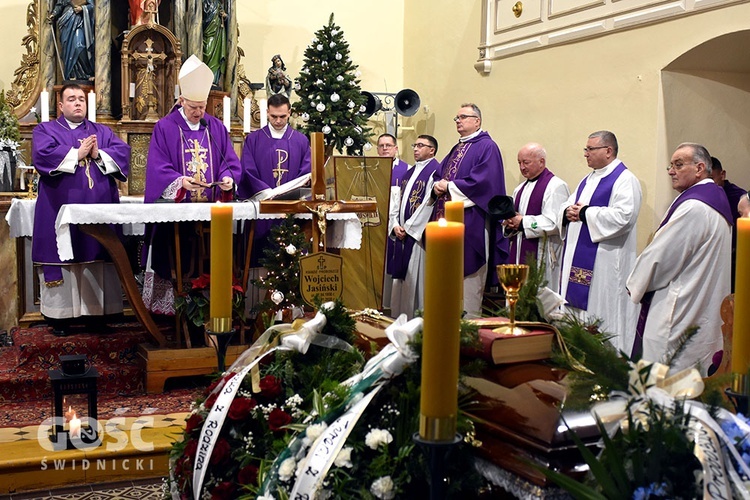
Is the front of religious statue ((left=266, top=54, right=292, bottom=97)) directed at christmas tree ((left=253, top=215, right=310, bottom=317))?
yes

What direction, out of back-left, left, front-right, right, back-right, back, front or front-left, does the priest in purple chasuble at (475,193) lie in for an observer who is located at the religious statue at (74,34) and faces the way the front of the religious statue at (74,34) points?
front-left

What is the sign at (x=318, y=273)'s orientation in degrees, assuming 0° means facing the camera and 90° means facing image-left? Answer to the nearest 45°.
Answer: approximately 0°

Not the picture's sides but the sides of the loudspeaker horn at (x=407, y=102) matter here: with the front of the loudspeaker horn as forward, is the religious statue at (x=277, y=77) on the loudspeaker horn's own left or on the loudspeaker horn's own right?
on the loudspeaker horn's own right

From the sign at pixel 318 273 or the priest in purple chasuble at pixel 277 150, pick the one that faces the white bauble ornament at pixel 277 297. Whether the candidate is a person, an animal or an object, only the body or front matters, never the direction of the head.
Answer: the priest in purple chasuble

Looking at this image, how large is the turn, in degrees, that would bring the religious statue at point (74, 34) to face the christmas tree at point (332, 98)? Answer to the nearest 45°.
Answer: approximately 90° to its left

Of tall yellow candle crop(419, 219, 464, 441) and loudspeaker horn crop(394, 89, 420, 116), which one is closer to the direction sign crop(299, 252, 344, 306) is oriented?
the tall yellow candle
